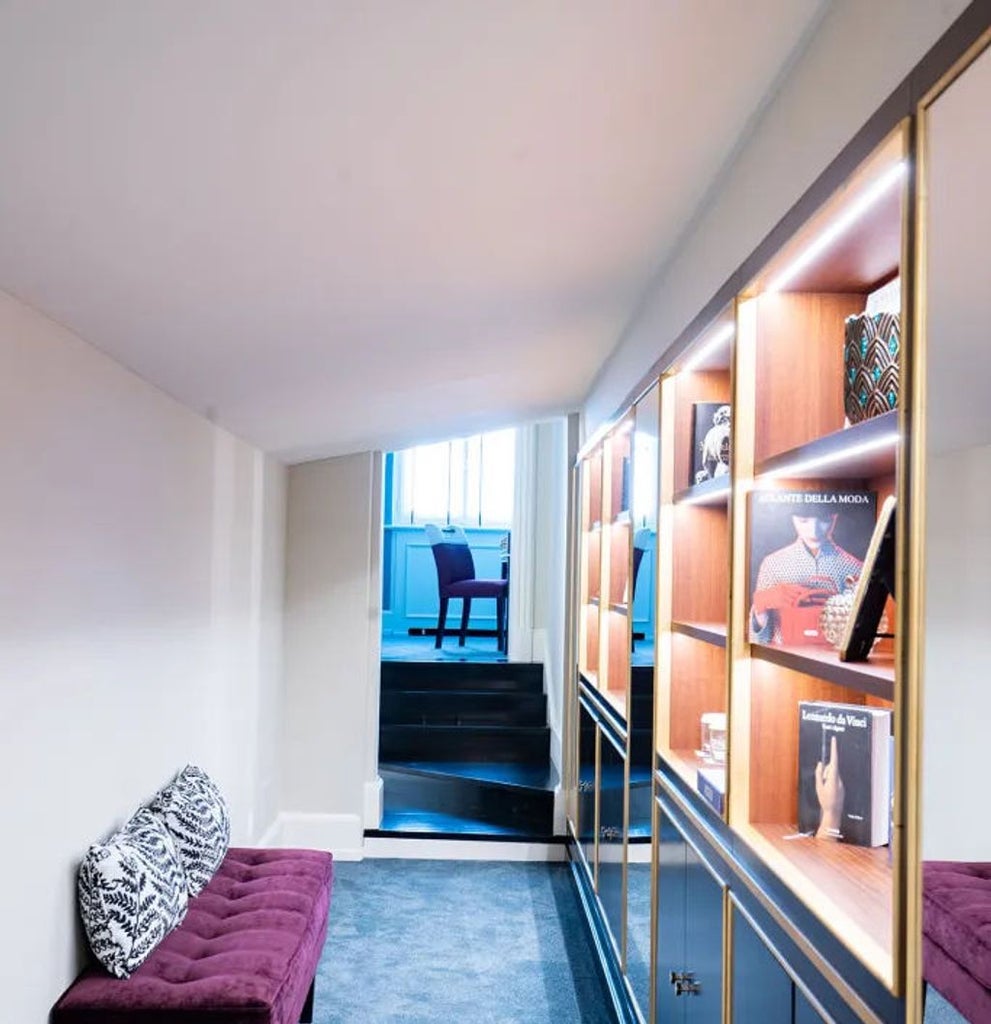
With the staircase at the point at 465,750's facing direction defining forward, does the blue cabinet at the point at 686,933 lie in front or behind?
in front

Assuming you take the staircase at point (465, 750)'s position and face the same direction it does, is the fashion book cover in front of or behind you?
in front

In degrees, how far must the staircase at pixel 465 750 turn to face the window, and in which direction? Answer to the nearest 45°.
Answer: approximately 180°

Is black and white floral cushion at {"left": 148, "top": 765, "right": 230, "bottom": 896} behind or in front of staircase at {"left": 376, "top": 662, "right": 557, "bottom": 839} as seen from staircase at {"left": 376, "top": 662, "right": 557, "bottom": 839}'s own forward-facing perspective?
in front

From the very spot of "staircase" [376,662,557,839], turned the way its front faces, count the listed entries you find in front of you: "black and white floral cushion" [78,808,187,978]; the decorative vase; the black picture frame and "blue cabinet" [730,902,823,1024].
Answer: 4

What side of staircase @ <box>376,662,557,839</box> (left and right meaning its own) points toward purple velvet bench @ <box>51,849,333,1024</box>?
front
